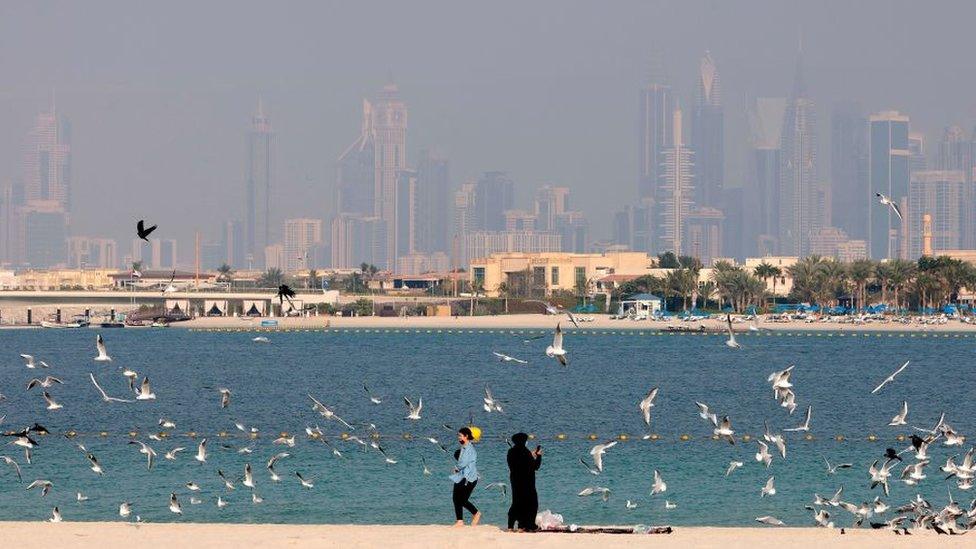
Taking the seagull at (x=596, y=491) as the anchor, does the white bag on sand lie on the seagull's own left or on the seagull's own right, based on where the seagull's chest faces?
on the seagull's own left

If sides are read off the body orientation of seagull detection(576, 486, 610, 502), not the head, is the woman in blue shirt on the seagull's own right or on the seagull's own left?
on the seagull's own left

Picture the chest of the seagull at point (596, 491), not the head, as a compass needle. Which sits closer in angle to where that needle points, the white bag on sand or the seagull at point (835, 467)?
the white bag on sand

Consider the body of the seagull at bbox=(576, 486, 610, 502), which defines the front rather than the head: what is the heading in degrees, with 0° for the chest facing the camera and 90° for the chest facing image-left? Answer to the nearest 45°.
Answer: approximately 90°
